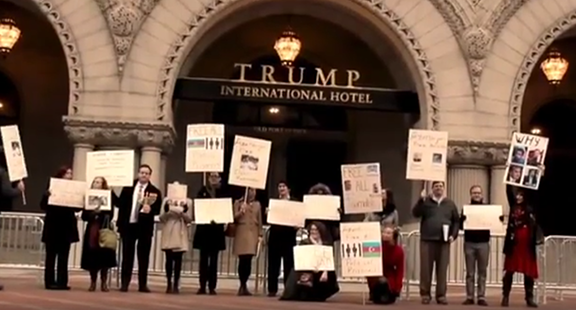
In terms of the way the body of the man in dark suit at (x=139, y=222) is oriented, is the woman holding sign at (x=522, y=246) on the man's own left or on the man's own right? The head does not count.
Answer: on the man's own left

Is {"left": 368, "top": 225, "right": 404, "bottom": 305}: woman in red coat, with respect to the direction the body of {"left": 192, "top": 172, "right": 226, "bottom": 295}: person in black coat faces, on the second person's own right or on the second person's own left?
on the second person's own left

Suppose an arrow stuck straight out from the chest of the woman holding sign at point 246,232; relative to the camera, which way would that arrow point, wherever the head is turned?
toward the camera

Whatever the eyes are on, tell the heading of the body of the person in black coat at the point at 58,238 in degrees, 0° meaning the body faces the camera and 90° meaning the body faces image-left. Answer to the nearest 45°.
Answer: approximately 0°

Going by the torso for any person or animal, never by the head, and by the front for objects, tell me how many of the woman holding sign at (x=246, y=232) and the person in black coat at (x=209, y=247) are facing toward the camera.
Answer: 2

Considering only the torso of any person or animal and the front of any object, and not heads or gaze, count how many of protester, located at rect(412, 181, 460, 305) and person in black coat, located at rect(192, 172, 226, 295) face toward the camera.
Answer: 2

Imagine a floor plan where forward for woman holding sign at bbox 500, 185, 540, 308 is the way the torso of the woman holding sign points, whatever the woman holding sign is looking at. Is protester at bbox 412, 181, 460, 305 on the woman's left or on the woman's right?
on the woman's right

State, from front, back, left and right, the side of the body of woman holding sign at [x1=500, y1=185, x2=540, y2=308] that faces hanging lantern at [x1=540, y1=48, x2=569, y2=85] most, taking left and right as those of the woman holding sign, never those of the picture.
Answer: back

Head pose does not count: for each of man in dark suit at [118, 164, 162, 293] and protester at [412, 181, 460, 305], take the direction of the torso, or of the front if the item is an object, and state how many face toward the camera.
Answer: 2

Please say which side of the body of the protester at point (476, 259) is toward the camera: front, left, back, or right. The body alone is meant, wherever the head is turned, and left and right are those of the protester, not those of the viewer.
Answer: front

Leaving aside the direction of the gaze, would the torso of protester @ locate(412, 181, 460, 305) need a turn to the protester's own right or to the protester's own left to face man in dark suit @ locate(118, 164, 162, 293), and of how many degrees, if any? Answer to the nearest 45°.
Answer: approximately 90° to the protester's own right

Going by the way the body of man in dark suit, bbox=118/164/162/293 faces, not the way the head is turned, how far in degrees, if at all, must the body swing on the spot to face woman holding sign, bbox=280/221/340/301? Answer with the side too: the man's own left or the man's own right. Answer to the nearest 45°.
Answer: approximately 90° to the man's own left

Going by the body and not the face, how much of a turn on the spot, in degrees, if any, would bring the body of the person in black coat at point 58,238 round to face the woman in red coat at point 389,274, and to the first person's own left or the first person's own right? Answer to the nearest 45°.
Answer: approximately 90° to the first person's own left

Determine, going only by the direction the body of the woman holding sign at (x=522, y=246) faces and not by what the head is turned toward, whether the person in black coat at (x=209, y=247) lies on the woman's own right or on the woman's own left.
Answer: on the woman's own right

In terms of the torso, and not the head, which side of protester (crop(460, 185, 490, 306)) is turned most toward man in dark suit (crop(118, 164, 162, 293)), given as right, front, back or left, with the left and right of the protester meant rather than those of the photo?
right
